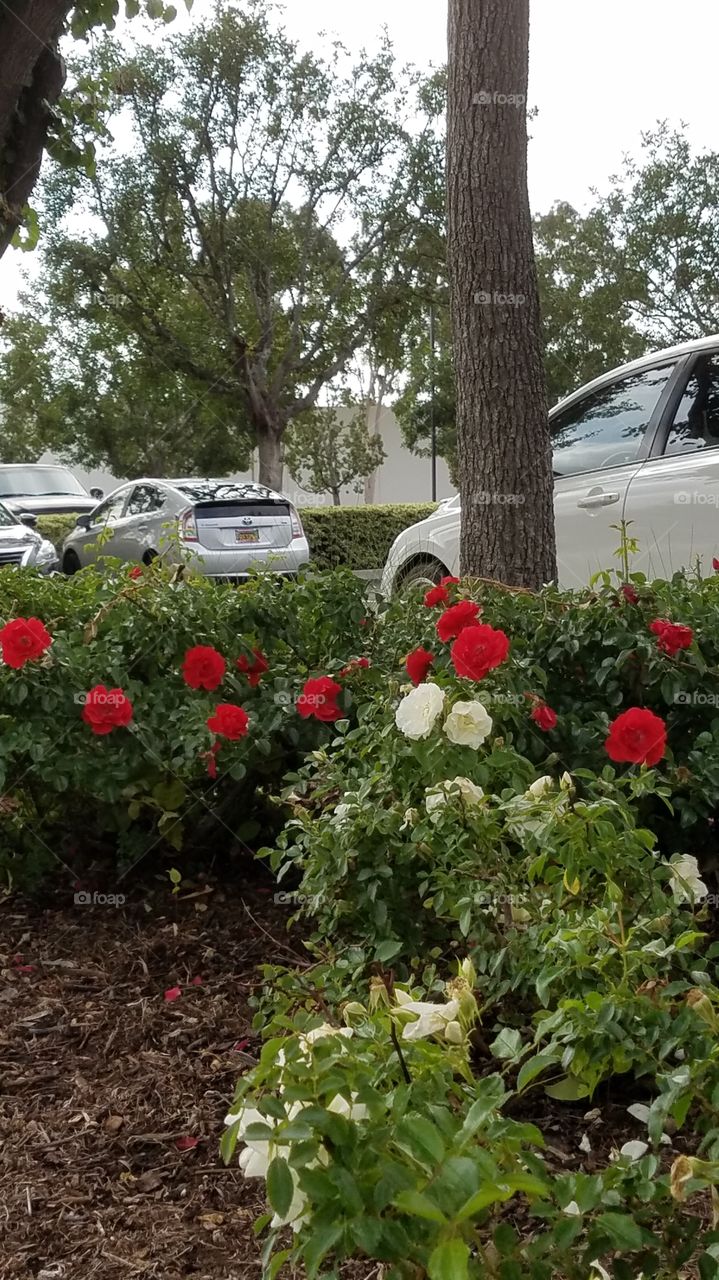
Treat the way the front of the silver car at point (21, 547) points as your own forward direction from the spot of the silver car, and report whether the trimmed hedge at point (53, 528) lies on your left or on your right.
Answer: on your left

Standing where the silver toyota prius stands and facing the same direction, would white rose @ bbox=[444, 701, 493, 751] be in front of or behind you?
behind

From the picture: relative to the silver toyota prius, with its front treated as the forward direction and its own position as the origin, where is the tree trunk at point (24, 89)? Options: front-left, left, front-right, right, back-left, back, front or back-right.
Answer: back-left

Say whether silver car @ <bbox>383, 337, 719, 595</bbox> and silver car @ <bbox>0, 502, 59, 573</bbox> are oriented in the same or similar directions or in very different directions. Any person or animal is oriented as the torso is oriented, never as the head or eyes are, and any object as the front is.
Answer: very different directions

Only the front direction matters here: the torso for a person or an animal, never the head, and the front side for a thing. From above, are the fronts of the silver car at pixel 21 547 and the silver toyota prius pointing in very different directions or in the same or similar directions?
very different directions

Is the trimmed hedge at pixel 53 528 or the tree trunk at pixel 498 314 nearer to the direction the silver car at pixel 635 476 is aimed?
the trimmed hedge

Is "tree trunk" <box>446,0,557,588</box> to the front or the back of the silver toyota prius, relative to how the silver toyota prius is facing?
to the back

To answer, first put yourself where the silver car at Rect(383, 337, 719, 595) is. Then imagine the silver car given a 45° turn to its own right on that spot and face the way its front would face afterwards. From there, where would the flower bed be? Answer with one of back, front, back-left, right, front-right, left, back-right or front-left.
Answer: back

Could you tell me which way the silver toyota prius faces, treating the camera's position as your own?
facing away from the viewer and to the left of the viewer
